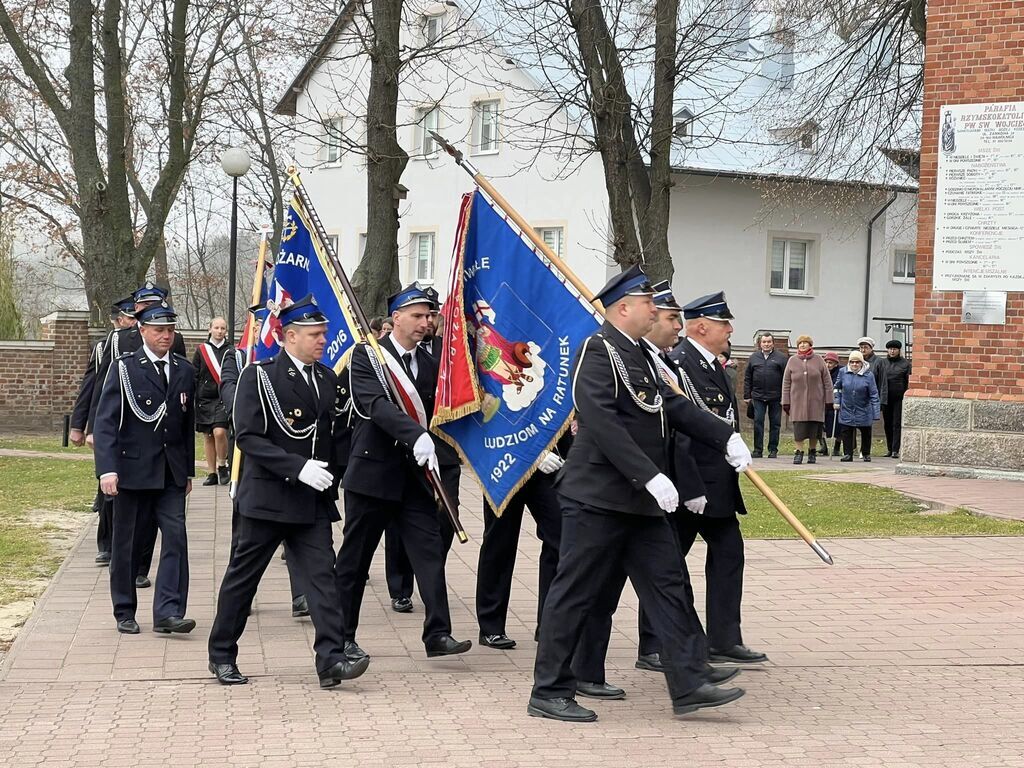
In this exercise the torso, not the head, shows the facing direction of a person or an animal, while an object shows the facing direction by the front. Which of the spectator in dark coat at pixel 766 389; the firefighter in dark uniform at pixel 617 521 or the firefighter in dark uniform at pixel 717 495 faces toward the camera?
the spectator in dark coat

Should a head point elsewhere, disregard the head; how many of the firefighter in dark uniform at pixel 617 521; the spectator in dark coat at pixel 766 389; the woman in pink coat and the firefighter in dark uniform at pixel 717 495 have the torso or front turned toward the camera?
2

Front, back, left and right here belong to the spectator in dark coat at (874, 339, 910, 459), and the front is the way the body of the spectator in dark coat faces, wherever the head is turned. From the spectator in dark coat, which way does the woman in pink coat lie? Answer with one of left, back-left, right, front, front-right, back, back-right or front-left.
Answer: front-right

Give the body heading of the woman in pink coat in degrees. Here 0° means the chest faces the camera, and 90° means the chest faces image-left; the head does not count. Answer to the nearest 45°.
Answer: approximately 0°

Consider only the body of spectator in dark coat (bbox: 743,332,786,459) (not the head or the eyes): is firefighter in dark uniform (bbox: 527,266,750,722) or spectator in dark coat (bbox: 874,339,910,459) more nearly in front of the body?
the firefighter in dark uniform

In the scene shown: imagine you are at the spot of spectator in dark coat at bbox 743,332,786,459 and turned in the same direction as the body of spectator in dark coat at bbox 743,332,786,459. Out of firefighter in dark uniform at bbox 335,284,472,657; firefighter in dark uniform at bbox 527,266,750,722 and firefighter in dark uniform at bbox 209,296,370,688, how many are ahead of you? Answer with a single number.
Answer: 3

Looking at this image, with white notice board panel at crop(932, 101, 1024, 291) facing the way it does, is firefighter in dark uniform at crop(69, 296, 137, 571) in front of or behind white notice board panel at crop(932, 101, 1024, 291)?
in front

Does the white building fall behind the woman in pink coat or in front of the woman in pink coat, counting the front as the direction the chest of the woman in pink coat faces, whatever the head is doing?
behind

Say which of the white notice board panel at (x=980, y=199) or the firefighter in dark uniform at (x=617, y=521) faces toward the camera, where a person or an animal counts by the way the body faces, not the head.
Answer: the white notice board panel

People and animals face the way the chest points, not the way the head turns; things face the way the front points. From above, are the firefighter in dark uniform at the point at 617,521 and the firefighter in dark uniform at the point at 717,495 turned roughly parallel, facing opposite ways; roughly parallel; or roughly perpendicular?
roughly parallel

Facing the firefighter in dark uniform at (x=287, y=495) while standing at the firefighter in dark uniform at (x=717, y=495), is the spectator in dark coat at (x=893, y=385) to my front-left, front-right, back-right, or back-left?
back-right

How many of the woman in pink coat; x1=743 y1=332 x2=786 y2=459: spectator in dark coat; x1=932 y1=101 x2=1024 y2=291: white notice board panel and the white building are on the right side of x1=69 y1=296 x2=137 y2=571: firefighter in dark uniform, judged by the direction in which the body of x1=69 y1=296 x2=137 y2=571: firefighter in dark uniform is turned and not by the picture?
0

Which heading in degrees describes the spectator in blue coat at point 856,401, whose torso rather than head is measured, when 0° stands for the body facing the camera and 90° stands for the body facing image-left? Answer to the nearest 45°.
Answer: approximately 0°

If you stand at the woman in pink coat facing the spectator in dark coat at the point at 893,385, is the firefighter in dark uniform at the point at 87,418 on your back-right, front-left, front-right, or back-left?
back-right
